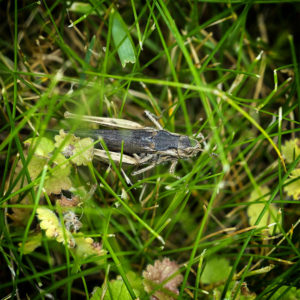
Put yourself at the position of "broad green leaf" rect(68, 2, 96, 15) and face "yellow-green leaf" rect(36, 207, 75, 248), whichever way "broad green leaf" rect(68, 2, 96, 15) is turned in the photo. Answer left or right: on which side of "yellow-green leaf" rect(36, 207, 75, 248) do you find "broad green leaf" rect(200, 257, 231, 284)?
left

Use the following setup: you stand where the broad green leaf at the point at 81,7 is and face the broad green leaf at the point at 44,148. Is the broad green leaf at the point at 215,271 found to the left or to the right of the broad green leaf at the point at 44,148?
left

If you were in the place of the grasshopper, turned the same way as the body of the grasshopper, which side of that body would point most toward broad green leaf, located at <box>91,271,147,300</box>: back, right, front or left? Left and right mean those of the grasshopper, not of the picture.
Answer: right

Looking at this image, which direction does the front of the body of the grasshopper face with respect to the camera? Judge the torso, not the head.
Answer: to the viewer's right
